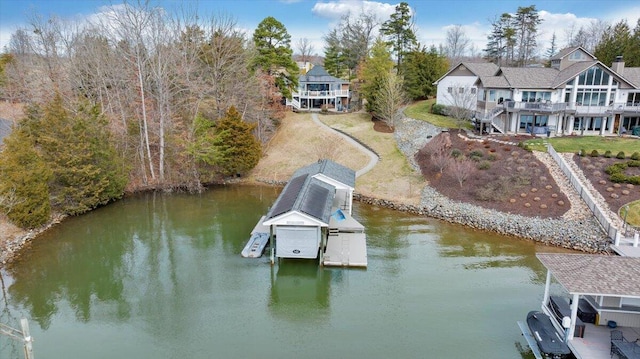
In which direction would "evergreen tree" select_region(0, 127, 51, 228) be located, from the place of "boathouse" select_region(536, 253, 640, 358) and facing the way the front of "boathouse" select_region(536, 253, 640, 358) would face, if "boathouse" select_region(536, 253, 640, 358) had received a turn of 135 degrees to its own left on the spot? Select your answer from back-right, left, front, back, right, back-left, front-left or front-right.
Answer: back-left

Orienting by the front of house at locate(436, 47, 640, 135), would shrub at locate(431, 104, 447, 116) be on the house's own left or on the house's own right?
on the house's own right

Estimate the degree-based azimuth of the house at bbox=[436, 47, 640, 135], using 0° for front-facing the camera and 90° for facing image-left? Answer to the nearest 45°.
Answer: approximately 0°

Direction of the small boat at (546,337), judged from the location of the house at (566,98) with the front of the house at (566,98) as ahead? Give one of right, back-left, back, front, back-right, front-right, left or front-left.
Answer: front

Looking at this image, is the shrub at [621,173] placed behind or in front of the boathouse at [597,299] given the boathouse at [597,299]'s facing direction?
behind

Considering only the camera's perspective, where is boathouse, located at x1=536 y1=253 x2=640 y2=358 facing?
facing the viewer

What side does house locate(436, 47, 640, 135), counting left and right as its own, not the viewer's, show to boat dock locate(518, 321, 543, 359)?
front

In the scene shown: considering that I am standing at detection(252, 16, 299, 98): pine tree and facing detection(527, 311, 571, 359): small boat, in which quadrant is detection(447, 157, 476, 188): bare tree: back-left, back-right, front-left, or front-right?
front-left

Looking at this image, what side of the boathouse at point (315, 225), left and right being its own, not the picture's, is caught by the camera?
front
